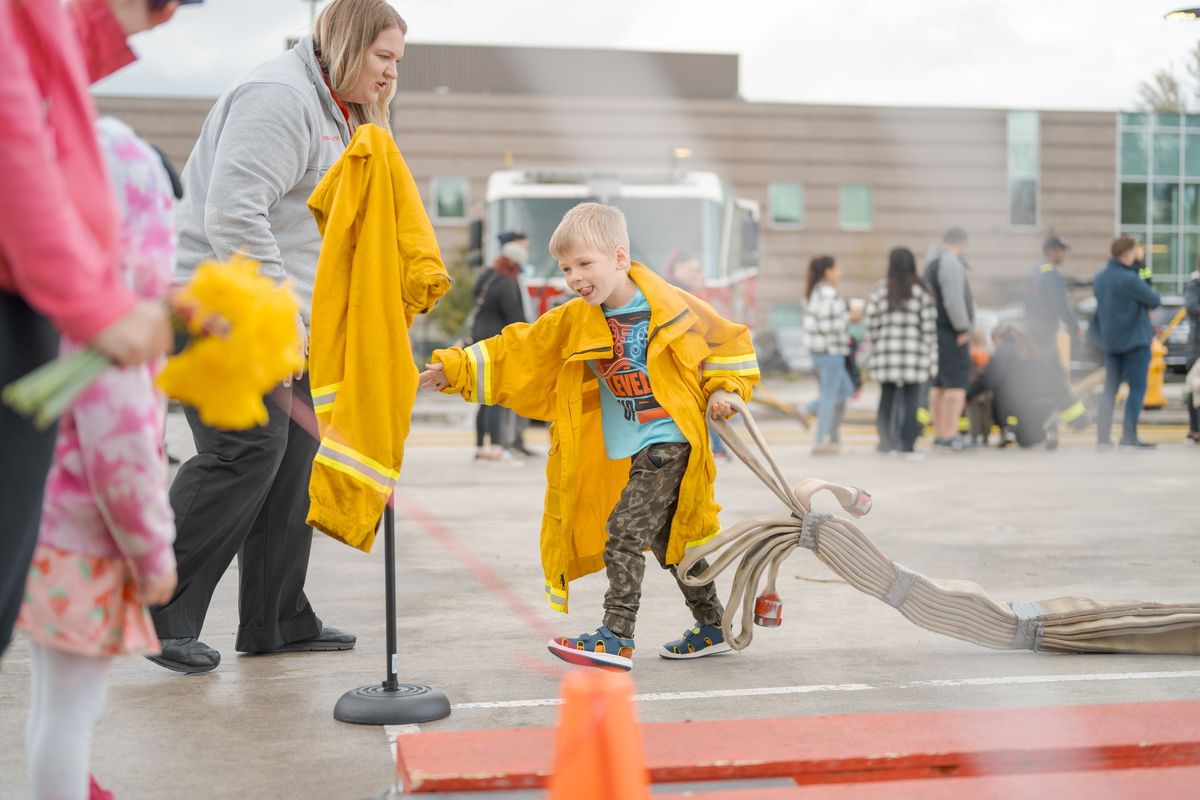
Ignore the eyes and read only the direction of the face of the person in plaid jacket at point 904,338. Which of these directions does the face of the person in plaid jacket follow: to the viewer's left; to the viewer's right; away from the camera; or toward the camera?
away from the camera

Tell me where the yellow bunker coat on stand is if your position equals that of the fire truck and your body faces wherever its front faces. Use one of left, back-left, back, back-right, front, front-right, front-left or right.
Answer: front

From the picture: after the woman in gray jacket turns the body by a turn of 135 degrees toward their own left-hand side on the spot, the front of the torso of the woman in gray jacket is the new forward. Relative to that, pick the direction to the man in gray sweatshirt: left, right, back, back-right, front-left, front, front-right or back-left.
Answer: right

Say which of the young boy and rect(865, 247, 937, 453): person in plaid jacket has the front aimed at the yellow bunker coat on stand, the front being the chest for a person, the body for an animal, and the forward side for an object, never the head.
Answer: the young boy

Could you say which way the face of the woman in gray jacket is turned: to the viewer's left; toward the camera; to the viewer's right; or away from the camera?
to the viewer's right

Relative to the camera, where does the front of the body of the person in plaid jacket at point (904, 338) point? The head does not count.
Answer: away from the camera

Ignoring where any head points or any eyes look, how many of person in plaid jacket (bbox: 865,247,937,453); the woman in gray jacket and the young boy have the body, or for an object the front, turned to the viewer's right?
1

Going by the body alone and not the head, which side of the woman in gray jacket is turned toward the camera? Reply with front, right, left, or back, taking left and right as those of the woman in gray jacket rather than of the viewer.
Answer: right

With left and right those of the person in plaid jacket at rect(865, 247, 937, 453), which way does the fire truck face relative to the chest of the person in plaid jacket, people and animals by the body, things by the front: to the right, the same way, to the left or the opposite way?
the opposite way

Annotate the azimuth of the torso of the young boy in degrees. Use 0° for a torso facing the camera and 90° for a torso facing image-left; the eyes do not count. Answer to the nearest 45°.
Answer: approximately 45°

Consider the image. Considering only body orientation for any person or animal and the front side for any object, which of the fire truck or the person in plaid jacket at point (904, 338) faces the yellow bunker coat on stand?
the fire truck

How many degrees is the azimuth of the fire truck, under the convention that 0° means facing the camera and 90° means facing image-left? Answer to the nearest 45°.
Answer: approximately 0°
